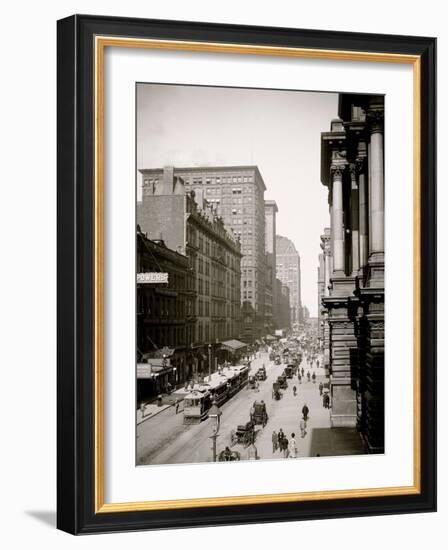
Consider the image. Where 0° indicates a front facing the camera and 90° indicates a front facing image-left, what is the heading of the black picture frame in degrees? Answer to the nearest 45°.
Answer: approximately 315°
